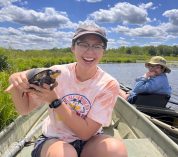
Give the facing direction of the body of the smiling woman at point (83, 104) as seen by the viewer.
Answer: toward the camera

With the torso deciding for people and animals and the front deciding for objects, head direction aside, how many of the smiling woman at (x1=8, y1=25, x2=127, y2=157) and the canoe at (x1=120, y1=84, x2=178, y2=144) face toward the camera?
1
